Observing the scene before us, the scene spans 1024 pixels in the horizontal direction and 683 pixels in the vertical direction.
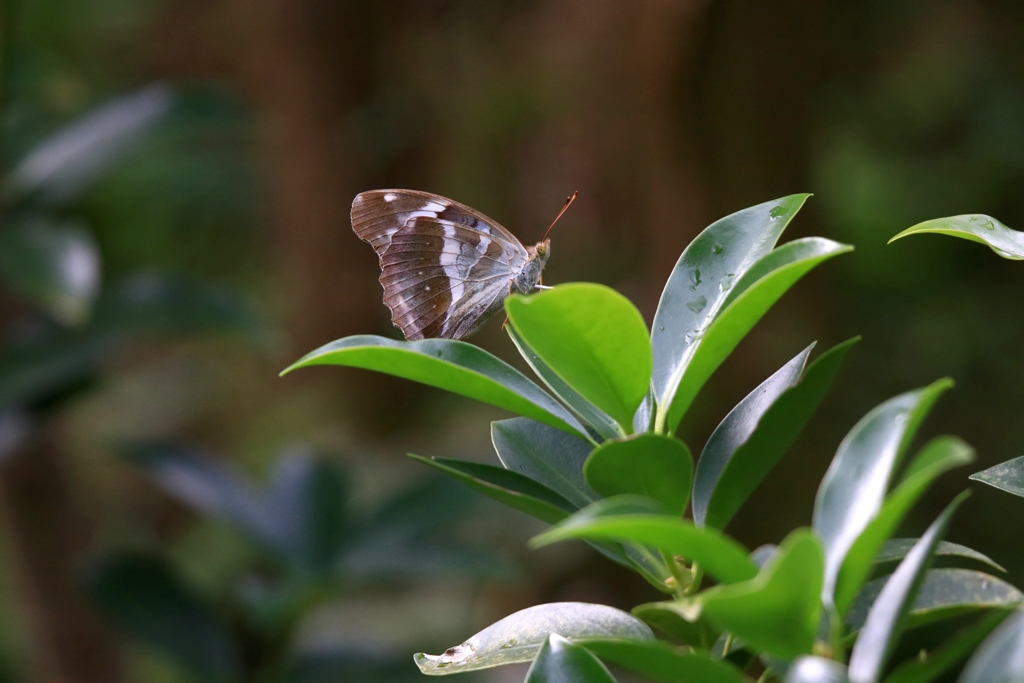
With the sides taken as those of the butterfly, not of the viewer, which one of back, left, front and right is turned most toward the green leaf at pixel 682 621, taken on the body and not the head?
front

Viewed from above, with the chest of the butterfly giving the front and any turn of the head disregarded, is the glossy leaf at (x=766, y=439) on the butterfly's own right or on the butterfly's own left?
on the butterfly's own right

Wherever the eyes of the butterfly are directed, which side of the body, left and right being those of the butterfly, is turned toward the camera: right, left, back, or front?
right

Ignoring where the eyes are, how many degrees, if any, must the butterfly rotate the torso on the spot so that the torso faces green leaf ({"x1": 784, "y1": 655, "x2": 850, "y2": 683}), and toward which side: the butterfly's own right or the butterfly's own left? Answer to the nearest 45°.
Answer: approximately 90° to the butterfly's own right

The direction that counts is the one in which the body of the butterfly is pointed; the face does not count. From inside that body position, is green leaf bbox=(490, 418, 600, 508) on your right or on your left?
on your right

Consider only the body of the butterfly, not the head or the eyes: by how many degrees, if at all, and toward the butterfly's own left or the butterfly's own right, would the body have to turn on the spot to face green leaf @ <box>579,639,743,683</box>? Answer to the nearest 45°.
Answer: approximately 90° to the butterfly's own right

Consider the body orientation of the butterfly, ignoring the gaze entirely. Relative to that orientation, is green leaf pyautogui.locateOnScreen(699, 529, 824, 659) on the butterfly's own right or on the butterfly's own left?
on the butterfly's own right

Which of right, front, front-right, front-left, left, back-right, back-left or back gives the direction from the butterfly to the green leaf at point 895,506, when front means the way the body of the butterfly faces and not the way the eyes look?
front
